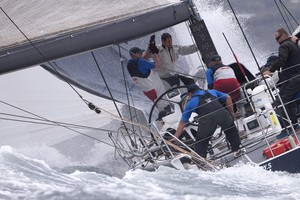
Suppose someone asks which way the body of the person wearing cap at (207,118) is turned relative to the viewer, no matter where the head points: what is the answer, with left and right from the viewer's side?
facing away from the viewer and to the left of the viewer

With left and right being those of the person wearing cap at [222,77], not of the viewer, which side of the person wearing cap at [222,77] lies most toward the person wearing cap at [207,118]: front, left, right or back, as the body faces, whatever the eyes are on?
back

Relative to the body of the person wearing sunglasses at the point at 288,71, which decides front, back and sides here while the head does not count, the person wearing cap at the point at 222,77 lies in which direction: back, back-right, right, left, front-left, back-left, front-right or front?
front

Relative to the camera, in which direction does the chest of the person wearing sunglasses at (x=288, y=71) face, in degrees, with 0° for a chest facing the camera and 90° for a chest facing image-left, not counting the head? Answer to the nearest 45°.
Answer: approximately 90°

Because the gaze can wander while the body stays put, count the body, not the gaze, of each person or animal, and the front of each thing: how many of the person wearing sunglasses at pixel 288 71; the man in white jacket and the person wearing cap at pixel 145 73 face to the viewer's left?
1

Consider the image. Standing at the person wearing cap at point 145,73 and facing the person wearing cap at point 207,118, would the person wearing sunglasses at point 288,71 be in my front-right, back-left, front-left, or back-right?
front-left
